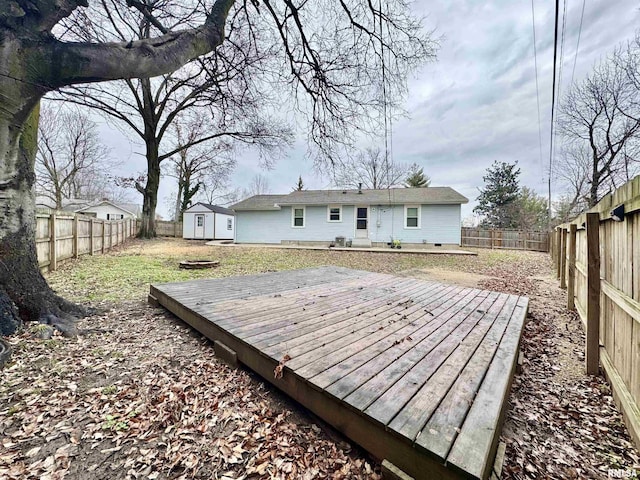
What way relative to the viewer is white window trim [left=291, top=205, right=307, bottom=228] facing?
toward the camera

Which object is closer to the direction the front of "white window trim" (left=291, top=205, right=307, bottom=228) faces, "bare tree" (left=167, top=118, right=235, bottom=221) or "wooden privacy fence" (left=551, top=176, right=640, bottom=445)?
the wooden privacy fence

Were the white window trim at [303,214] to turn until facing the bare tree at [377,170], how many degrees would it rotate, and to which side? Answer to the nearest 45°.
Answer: approximately 135° to its left

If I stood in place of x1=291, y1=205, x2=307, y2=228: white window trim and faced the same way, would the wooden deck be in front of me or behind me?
in front

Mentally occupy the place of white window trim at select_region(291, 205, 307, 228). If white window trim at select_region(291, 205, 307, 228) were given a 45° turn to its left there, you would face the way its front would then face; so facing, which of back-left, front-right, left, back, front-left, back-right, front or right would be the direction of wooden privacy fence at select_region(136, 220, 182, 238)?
back

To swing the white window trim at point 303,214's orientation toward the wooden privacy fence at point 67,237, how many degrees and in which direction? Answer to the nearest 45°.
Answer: approximately 45° to its right

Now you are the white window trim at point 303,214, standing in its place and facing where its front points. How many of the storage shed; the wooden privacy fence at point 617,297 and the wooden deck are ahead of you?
2

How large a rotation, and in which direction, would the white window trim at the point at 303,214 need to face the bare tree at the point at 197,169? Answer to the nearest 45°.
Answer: approximately 135° to its right
